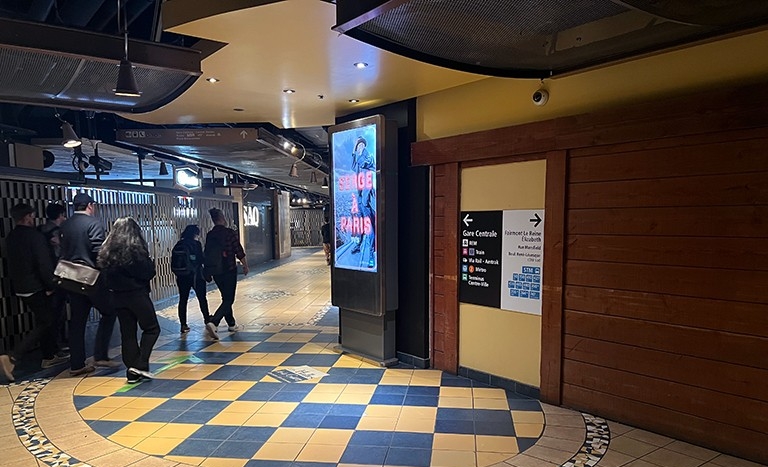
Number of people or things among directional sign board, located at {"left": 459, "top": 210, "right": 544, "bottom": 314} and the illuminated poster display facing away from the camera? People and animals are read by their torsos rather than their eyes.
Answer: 0

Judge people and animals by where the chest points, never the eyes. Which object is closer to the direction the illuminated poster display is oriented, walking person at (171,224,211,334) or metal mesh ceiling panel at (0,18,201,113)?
the metal mesh ceiling panel

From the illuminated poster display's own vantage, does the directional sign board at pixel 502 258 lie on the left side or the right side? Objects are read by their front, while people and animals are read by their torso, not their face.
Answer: on its left

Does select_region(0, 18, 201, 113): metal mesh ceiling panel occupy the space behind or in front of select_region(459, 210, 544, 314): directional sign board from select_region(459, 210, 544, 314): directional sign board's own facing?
in front

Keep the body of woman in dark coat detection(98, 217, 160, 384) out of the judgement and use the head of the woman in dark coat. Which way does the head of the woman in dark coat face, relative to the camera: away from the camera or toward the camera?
away from the camera

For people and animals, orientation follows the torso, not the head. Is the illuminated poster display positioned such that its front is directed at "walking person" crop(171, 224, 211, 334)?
no

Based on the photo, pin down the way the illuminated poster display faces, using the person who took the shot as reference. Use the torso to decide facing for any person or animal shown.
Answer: facing the viewer and to the left of the viewer

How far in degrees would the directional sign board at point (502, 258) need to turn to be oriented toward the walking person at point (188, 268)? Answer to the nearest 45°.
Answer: approximately 45° to its right

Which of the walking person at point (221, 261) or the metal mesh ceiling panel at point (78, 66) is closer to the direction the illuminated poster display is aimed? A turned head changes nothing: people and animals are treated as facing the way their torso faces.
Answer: the metal mesh ceiling panel

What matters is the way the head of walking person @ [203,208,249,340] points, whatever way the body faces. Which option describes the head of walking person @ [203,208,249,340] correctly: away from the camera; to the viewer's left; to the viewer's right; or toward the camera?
away from the camera

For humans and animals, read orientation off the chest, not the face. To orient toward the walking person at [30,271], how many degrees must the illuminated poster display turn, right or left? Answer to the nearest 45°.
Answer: approximately 45° to its right

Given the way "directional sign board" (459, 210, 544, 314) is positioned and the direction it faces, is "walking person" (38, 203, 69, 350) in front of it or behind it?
in front

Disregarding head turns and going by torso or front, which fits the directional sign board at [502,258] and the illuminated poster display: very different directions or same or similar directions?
same or similar directions

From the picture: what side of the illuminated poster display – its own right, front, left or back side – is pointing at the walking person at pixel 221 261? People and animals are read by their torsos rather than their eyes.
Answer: right

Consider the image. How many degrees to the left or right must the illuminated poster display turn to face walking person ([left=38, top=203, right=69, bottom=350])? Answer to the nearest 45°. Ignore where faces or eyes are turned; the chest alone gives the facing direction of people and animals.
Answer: approximately 45° to its right

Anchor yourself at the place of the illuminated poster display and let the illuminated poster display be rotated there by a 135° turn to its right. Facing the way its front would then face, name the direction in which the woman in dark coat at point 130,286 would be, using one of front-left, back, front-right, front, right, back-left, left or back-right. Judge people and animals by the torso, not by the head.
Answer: left

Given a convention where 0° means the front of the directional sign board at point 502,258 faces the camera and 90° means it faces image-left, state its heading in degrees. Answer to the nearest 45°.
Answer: approximately 45°

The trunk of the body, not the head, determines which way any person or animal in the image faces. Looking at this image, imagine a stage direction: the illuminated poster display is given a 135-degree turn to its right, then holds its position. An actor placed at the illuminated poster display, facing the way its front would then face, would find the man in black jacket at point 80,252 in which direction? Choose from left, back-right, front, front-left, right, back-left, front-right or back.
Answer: left
